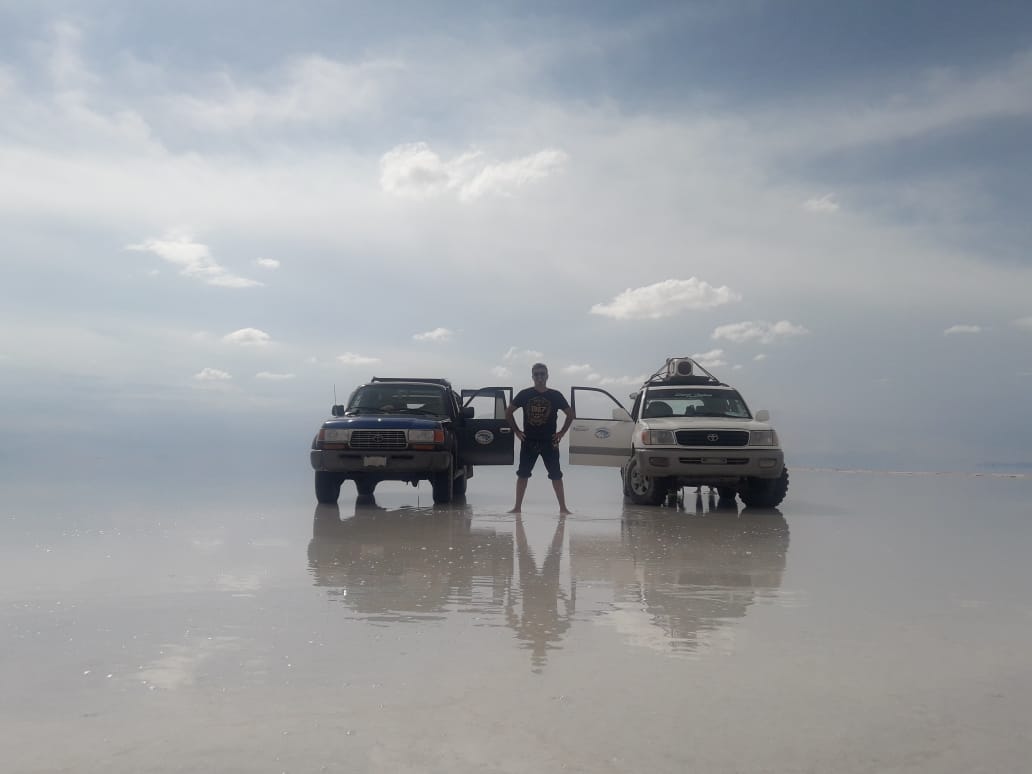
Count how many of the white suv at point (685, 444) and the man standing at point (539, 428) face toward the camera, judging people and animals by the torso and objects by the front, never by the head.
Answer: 2

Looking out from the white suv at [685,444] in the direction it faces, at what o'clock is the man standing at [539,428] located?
The man standing is roughly at 2 o'clock from the white suv.

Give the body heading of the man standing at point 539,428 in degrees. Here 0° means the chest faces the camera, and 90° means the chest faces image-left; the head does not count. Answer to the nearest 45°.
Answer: approximately 0°

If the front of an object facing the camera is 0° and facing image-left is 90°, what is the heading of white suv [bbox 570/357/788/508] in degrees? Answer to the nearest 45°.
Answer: approximately 0°

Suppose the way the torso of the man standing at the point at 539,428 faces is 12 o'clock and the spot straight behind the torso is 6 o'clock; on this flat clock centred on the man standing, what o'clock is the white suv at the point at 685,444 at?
The white suv is roughly at 8 o'clock from the man standing.
